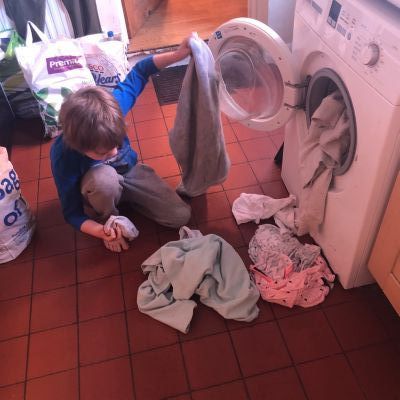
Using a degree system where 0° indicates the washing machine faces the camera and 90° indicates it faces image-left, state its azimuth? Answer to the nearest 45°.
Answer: approximately 45°

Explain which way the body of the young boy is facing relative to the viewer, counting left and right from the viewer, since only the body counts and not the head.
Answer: facing the viewer and to the right of the viewer

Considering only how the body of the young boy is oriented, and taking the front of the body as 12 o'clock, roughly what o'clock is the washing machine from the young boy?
The washing machine is roughly at 11 o'clock from the young boy.

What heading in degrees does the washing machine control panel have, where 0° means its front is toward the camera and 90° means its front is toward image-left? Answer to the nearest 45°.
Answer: approximately 45°

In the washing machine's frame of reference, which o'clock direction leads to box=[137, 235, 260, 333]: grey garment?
The grey garment is roughly at 12 o'clock from the washing machine.

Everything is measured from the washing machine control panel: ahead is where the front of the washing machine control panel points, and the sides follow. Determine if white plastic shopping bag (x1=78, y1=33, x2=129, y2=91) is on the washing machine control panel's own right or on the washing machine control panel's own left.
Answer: on the washing machine control panel's own right

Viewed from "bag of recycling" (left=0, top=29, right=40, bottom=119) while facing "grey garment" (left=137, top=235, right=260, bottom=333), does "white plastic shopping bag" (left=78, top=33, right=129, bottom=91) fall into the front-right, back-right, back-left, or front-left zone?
front-left

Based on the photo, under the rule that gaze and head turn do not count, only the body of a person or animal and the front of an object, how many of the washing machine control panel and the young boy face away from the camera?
0

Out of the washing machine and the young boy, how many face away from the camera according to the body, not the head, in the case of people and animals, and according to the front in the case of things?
0

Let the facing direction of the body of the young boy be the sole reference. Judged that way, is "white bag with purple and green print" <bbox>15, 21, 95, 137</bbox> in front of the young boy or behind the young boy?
behind

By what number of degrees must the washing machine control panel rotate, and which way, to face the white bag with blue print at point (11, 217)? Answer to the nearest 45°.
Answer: approximately 45° to its right

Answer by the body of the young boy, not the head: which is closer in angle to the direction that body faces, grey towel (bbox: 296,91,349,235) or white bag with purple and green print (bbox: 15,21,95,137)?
the grey towel

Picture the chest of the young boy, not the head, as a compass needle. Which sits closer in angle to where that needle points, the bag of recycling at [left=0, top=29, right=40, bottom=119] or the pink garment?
the pink garment

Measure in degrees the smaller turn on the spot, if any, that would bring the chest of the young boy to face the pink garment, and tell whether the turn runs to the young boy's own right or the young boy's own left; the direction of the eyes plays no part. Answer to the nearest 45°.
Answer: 0° — they already face it
